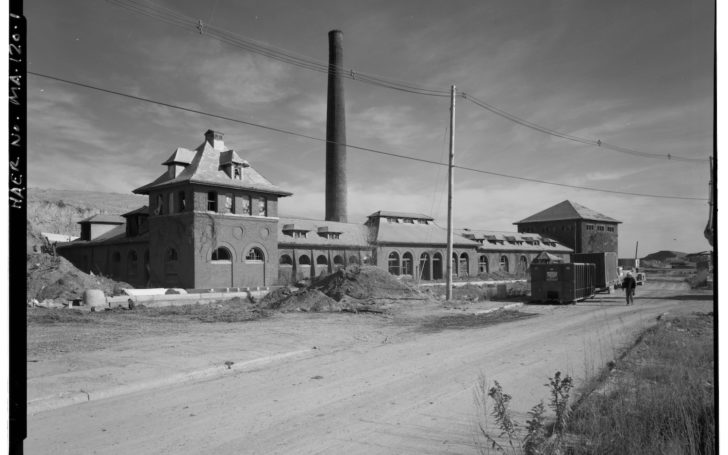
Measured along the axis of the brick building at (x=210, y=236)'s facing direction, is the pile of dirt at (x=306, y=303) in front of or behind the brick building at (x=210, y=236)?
in front

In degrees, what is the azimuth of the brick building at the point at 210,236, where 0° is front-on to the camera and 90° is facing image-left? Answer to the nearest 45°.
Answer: approximately 315°

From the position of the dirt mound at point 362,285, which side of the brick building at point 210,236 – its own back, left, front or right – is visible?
front

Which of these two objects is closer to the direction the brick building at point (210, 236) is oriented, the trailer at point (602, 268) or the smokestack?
the trailer

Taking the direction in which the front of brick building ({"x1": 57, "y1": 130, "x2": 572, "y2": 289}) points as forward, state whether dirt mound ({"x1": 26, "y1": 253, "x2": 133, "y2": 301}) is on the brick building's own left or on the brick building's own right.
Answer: on the brick building's own right

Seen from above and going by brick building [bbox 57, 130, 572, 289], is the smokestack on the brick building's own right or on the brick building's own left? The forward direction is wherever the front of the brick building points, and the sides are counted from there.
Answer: on the brick building's own left

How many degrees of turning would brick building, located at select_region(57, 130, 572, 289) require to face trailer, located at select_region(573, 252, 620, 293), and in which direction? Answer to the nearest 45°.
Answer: approximately 45° to its left
